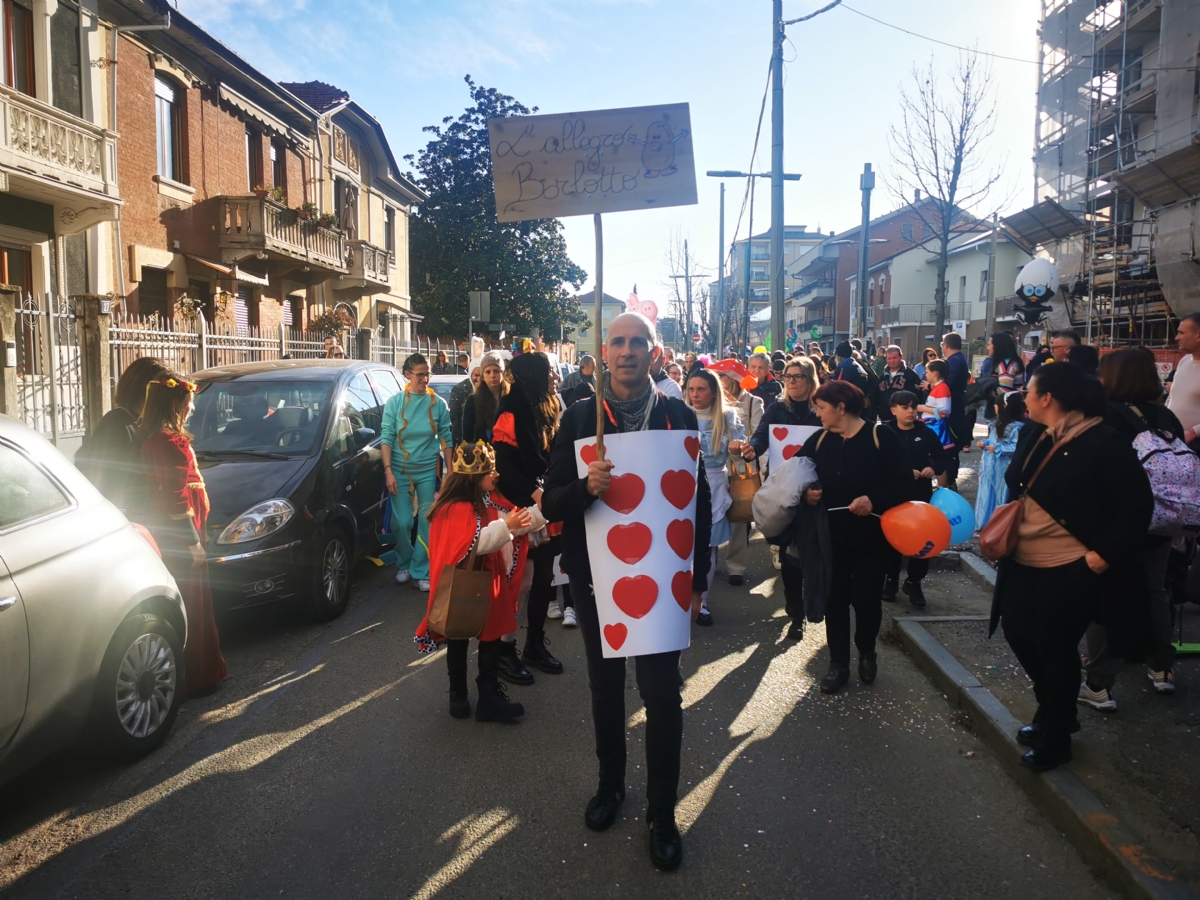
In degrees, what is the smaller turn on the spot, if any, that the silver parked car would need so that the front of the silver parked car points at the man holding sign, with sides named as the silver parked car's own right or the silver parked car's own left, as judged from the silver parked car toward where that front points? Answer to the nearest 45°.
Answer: approximately 90° to the silver parked car's own left

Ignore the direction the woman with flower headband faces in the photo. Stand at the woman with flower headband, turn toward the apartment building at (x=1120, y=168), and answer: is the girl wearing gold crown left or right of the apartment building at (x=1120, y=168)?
right

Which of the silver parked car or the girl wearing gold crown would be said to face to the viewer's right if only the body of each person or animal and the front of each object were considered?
the girl wearing gold crown

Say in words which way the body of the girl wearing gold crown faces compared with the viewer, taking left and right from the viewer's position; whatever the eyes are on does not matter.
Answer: facing to the right of the viewer

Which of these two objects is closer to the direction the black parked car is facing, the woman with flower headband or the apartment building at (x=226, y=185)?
the woman with flower headband

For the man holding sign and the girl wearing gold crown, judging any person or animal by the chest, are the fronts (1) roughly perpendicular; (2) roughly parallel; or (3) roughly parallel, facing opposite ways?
roughly perpendicular

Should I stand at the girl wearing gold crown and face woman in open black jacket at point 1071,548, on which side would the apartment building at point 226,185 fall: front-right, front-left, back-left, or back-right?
back-left

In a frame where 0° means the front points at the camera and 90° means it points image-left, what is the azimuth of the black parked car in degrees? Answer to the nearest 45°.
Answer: approximately 45°

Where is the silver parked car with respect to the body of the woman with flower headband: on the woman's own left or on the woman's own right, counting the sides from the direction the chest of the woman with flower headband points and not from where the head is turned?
on the woman's own right

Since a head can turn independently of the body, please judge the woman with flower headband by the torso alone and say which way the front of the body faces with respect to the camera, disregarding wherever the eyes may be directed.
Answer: to the viewer's right

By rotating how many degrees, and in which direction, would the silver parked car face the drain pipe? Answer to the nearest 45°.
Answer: approximately 135° to its right
